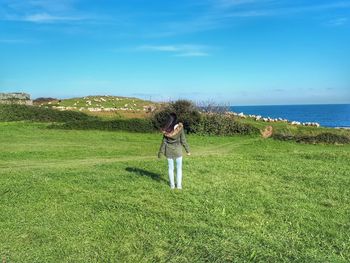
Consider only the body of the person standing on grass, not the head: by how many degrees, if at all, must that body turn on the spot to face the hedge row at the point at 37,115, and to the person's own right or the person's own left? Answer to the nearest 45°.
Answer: approximately 45° to the person's own left

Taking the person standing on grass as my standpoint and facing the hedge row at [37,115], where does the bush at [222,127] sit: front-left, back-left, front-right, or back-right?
front-right

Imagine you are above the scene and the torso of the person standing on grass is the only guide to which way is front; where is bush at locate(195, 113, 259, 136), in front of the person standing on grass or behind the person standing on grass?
in front

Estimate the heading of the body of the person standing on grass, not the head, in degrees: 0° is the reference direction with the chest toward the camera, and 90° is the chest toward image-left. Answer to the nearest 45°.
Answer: approximately 180°

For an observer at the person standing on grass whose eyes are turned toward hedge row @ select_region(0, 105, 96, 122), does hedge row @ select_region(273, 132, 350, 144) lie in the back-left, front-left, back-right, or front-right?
front-right

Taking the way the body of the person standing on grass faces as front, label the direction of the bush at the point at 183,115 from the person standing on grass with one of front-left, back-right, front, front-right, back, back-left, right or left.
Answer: front

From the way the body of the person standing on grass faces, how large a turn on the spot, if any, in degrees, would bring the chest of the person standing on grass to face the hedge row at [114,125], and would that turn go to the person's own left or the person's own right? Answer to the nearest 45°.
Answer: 0° — they already face it
